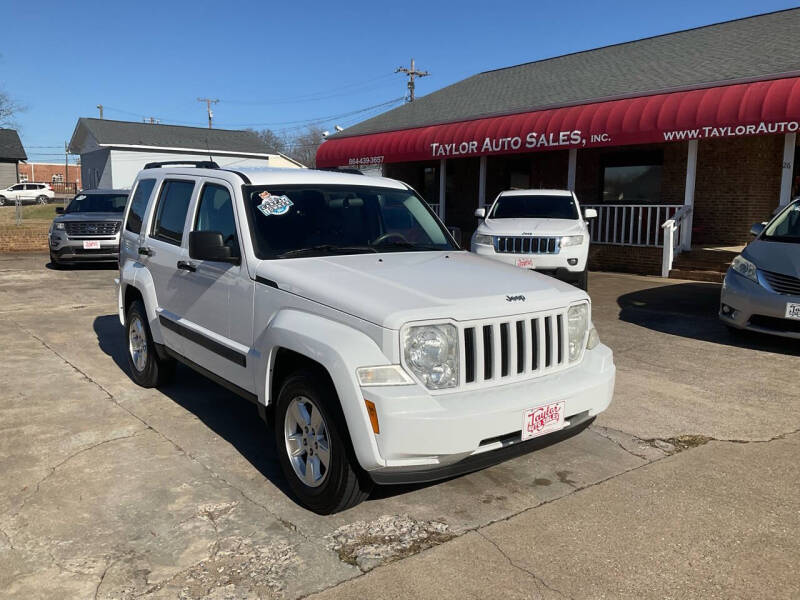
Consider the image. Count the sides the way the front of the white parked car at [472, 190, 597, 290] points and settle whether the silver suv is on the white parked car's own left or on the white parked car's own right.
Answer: on the white parked car's own right

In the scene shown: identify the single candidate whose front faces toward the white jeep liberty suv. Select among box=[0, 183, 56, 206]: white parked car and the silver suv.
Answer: the silver suv

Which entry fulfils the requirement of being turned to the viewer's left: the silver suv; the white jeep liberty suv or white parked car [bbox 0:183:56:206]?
the white parked car

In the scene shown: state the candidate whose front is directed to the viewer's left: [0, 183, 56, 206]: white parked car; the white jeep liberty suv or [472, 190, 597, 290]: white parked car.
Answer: [0, 183, 56, 206]: white parked car

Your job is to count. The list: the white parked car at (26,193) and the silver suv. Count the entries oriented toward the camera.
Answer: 1

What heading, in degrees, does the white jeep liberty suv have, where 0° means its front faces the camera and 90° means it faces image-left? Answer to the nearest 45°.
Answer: approximately 315°

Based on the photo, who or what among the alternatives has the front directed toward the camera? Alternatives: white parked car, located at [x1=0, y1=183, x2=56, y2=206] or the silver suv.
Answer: the silver suv

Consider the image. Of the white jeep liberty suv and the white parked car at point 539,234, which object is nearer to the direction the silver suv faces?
the white jeep liberty suv

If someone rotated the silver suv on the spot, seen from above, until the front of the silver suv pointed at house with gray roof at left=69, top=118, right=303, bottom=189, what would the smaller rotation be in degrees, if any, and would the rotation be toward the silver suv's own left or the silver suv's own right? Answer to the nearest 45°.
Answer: approximately 180°

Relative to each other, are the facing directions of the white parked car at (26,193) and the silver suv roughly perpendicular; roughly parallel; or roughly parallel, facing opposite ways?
roughly perpendicular

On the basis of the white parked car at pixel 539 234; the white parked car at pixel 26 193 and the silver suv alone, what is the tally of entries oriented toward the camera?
2

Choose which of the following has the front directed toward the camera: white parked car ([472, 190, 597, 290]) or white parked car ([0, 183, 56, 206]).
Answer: white parked car ([472, 190, 597, 290])

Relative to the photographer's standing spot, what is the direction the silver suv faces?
facing the viewer

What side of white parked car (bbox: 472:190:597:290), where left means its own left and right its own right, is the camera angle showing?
front

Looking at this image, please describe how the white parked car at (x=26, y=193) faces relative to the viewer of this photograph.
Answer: facing to the left of the viewer

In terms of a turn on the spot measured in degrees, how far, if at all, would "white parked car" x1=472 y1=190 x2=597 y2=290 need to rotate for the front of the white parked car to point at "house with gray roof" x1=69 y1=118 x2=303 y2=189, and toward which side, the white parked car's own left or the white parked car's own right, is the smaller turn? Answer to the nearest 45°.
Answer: approximately 135° to the white parked car's own right

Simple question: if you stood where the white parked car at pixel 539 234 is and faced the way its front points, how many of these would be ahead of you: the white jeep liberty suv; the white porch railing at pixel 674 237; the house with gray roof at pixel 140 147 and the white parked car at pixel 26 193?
1
